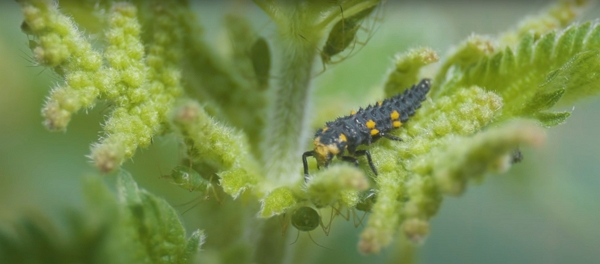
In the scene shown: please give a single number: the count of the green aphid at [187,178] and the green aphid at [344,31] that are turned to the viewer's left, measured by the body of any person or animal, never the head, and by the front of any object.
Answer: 1

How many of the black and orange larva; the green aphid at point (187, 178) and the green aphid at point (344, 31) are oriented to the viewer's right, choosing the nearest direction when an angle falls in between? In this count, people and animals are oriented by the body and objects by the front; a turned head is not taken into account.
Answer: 1

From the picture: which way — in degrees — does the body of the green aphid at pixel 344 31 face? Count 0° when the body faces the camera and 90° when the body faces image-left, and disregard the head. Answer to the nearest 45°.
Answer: approximately 90°

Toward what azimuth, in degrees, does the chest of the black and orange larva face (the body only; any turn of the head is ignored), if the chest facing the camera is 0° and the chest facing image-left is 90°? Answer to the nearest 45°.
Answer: approximately 45°
